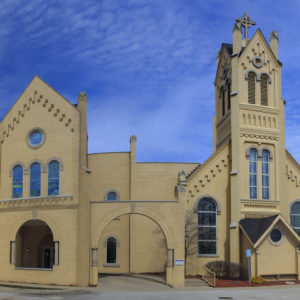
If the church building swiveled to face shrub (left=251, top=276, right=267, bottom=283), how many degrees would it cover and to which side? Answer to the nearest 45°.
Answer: approximately 45° to its left

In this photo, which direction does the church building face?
toward the camera
